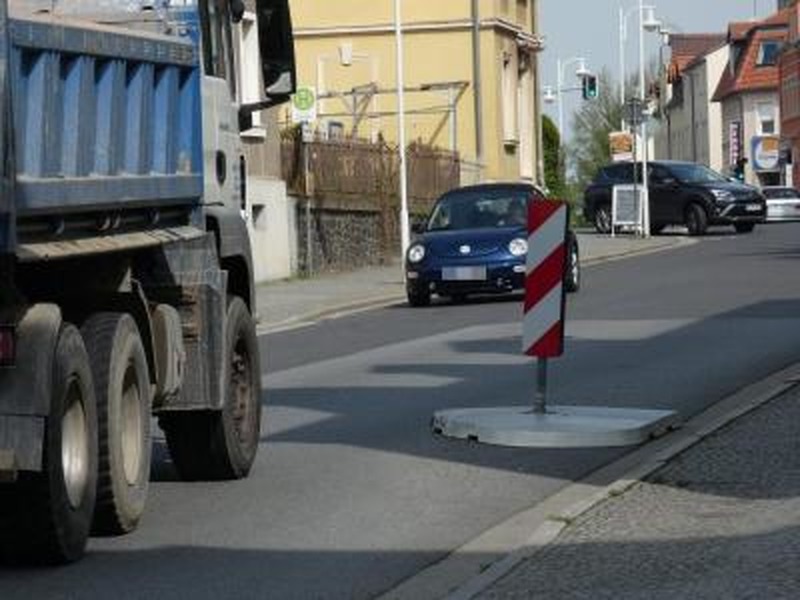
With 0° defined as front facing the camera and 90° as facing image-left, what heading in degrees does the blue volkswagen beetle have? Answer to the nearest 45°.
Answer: approximately 45°

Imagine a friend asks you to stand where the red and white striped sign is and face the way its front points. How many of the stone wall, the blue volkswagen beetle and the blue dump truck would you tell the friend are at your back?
2

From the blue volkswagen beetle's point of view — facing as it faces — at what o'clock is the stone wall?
The stone wall is roughly at 4 o'clock from the blue volkswagen beetle.

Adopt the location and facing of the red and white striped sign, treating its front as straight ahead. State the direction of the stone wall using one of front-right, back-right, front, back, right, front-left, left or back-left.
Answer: back

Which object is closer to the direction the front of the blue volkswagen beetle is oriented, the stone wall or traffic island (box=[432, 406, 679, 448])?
the traffic island

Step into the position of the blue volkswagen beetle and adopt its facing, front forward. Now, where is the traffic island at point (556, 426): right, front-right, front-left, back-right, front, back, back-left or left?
front-left

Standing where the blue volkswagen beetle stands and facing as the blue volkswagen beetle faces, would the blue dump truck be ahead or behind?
ahead

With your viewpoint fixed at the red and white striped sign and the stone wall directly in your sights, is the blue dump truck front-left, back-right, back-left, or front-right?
back-left

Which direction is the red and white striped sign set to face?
toward the camera

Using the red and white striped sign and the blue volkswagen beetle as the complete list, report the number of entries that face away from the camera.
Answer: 0
